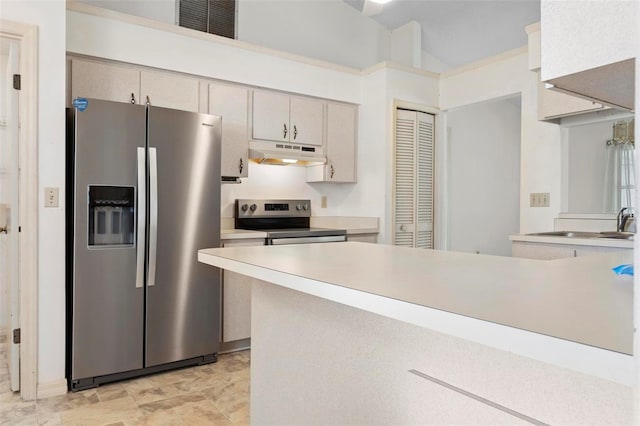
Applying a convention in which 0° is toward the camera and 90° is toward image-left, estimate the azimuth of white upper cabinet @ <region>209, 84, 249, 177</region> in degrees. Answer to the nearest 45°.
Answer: approximately 0°

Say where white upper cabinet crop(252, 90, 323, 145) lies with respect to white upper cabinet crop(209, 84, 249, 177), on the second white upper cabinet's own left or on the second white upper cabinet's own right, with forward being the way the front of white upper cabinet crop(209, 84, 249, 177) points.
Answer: on the second white upper cabinet's own left

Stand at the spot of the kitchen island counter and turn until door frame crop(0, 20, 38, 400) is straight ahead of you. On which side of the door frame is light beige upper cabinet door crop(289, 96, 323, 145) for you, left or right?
right

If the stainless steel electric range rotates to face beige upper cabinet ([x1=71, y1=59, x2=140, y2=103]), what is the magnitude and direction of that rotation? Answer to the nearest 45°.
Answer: approximately 90° to its right

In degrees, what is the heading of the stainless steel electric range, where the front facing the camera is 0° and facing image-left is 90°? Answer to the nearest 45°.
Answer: approximately 315°
